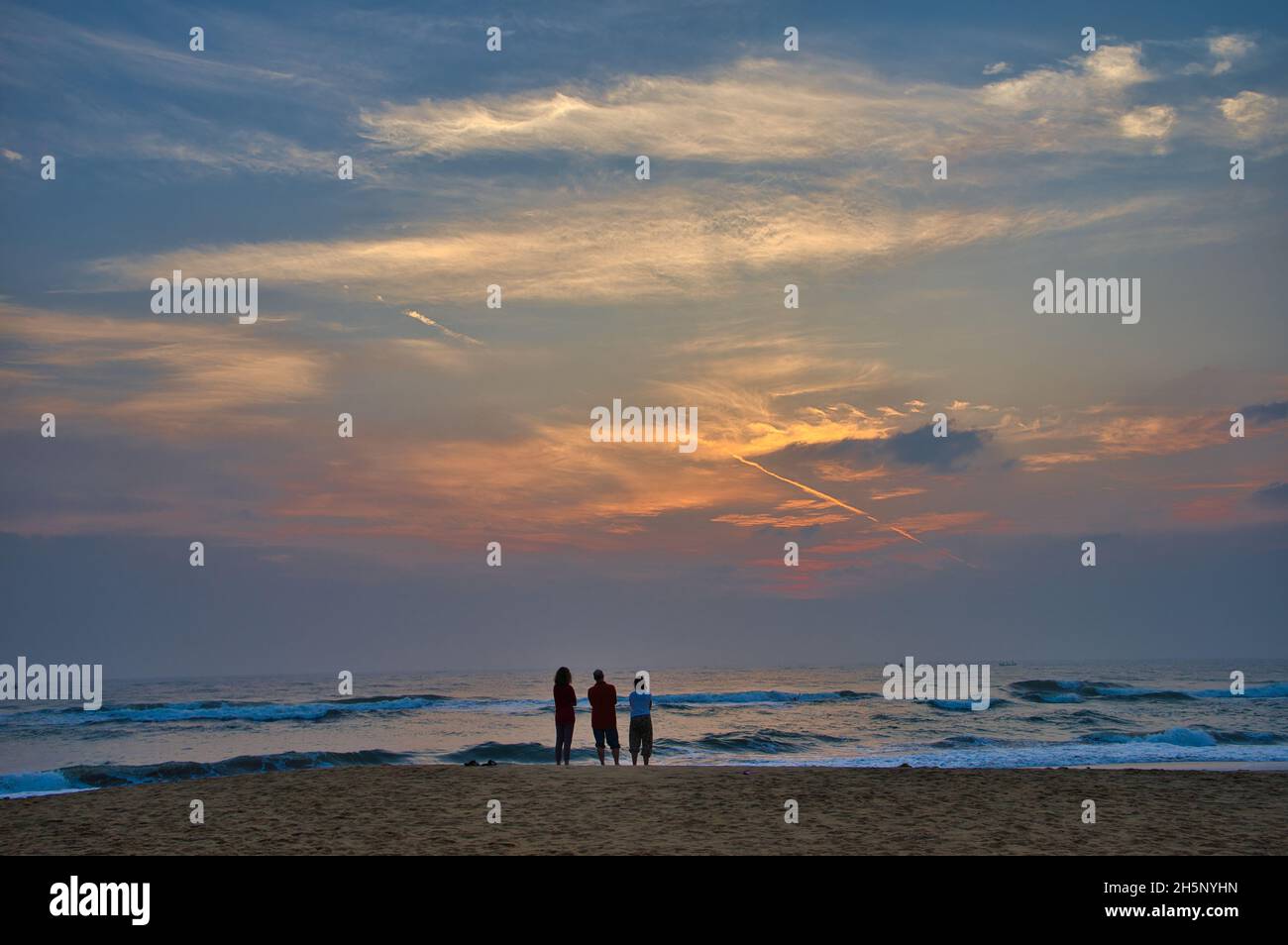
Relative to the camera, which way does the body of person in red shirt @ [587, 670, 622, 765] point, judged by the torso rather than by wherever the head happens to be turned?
away from the camera

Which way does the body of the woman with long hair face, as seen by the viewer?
away from the camera

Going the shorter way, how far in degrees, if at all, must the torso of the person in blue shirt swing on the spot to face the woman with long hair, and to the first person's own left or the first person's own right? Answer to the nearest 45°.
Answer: approximately 90° to the first person's own left

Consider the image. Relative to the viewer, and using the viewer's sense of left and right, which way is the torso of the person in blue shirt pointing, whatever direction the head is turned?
facing away from the viewer

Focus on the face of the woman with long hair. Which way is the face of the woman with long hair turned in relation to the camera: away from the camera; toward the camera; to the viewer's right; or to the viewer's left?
away from the camera

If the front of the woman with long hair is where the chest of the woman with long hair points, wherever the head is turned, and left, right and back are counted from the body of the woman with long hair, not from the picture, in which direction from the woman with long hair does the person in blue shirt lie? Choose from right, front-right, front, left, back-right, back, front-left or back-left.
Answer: right
